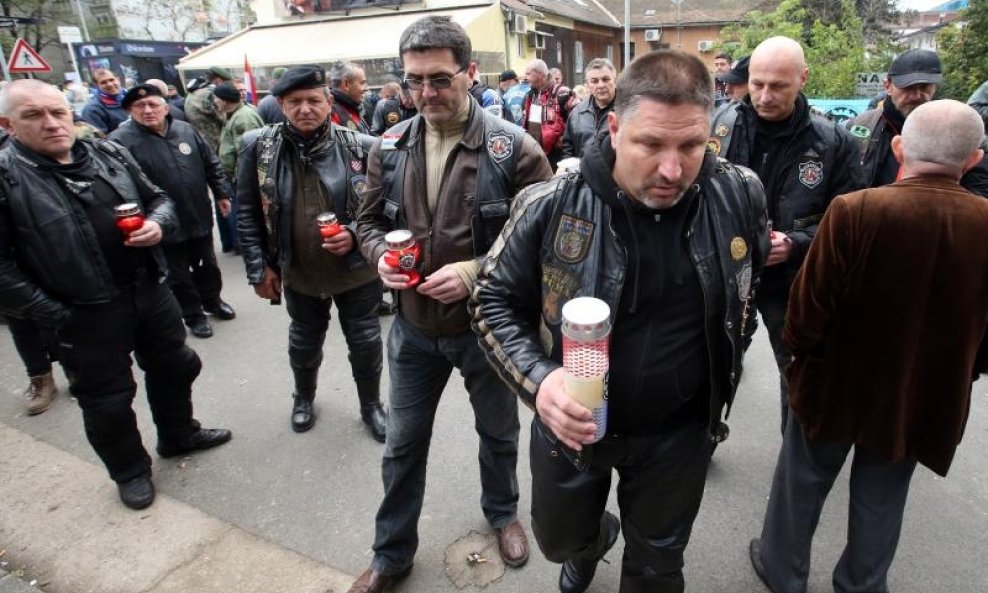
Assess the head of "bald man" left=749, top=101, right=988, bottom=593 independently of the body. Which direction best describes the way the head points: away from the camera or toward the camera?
away from the camera

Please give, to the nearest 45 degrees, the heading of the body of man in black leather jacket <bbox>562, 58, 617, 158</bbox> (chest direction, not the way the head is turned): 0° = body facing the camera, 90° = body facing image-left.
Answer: approximately 0°

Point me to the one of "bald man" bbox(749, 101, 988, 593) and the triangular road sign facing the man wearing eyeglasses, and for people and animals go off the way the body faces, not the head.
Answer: the triangular road sign

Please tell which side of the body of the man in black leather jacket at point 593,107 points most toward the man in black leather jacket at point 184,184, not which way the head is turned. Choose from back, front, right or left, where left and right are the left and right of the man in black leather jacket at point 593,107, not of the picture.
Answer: right

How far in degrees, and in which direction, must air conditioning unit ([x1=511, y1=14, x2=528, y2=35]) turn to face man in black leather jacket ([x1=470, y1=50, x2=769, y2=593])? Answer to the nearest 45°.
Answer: approximately 45° to its right

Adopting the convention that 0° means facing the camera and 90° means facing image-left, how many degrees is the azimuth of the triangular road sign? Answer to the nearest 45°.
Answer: approximately 0°

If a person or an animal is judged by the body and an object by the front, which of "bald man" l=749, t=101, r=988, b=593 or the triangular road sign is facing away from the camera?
the bald man

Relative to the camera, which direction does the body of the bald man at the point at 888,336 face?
away from the camera

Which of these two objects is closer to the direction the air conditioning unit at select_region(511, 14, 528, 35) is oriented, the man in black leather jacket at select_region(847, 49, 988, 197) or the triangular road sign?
the man in black leather jacket
